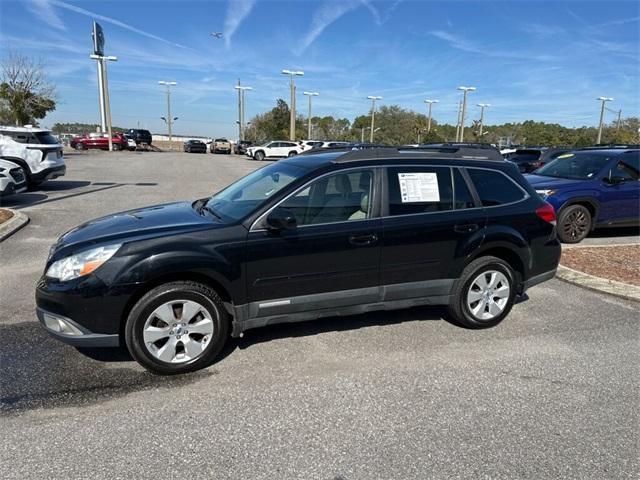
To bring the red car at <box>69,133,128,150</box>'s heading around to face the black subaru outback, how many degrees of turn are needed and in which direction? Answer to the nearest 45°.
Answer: approximately 90° to its left

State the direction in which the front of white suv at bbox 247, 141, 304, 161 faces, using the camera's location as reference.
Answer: facing the viewer and to the left of the viewer

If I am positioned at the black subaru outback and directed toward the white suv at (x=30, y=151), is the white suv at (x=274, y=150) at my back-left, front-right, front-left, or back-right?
front-right

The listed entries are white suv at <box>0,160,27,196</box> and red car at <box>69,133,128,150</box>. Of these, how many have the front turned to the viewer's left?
1

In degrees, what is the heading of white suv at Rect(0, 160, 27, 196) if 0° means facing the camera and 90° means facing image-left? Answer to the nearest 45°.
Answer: approximately 315°

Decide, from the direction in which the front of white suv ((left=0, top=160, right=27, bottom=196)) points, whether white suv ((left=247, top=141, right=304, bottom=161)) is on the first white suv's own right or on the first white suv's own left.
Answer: on the first white suv's own left

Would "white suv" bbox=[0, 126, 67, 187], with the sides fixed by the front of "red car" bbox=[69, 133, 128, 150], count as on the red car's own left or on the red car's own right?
on the red car's own left

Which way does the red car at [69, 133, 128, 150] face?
to the viewer's left

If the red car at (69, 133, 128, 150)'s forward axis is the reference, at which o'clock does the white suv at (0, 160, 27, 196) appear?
The white suv is roughly at 9 o'clock from the red car.

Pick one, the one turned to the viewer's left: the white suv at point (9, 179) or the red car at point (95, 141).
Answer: the red car

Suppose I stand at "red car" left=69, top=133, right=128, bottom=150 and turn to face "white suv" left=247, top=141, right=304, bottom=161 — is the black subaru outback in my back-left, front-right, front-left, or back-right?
front-right

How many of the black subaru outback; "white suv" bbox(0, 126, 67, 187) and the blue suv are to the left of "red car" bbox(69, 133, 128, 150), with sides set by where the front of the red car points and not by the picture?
3

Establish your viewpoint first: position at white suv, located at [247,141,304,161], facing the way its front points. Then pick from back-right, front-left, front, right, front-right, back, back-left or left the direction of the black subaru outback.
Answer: front-left

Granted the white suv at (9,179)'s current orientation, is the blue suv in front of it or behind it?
in front
